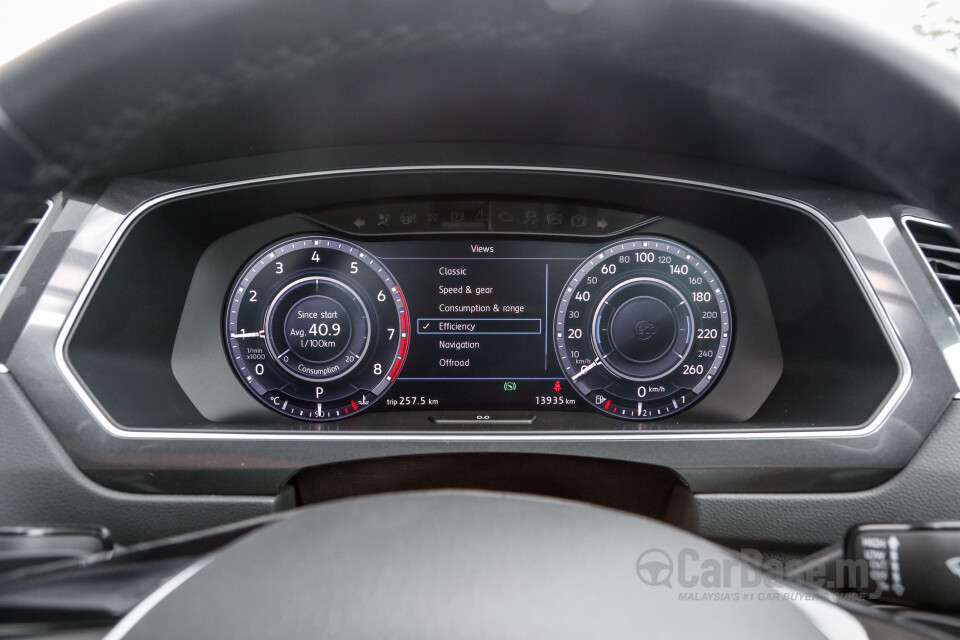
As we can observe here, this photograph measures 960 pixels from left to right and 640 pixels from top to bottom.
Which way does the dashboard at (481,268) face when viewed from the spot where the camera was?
facing the viewer

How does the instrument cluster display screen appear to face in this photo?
toward the camera
